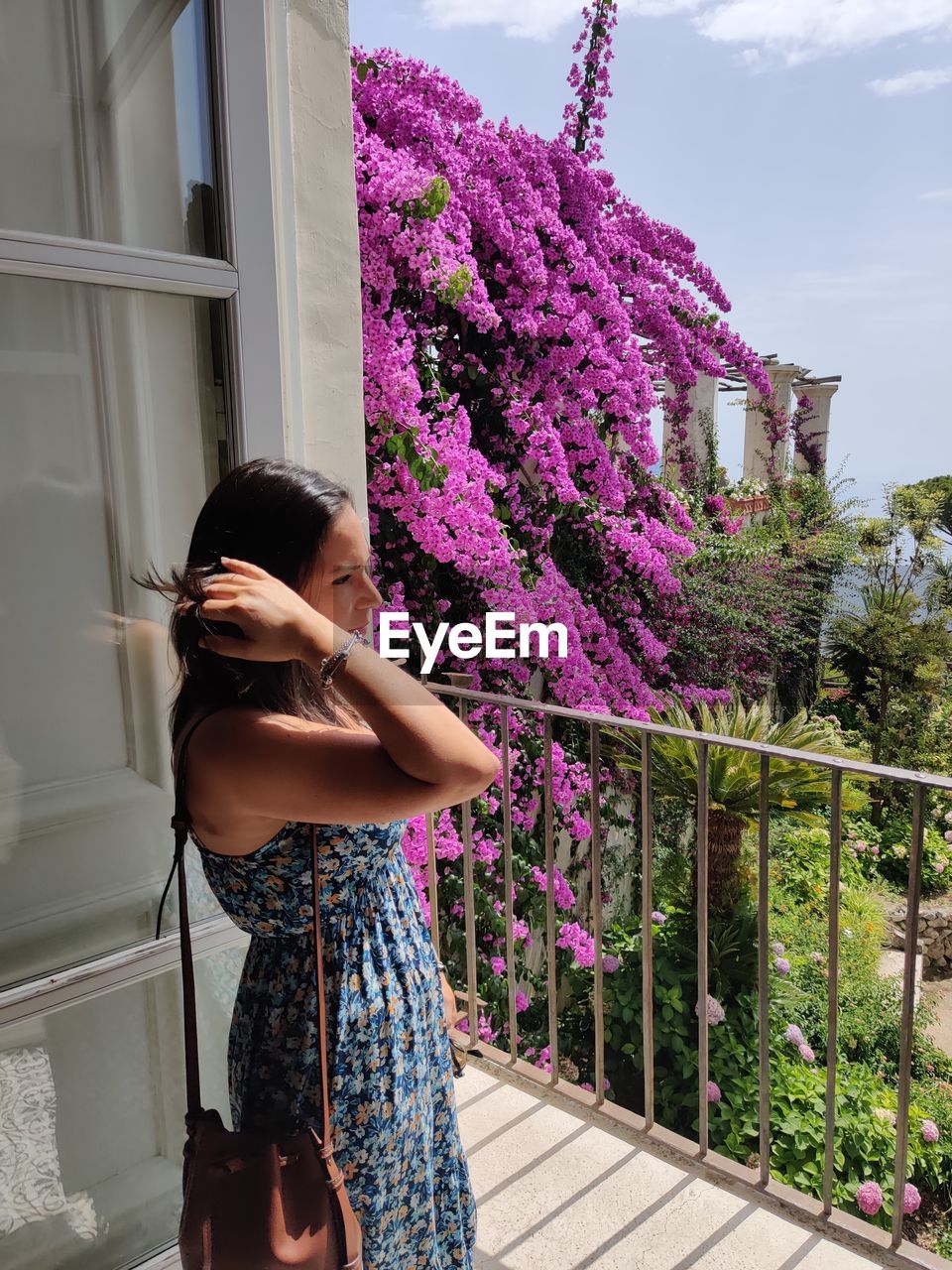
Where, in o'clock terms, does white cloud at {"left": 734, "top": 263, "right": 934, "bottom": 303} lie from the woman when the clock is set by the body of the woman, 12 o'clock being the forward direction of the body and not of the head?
The white cloud is roughly at 10 o'clock from the woman.

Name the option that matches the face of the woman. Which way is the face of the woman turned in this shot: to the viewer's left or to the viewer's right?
to the viewer's right

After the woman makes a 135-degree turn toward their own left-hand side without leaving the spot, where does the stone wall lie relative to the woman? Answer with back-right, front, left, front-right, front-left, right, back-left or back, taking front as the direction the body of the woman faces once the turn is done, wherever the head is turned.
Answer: right

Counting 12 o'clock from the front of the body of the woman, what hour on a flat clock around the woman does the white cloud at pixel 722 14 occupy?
The white cloud is roughly at 10 o'clock from the woman.

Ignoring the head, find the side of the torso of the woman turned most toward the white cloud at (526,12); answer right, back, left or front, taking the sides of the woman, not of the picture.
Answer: left

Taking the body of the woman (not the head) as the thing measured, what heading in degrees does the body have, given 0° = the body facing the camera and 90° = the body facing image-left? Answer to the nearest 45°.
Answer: approximately 270°

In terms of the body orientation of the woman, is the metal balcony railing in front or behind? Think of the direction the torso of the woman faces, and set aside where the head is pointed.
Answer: in front
